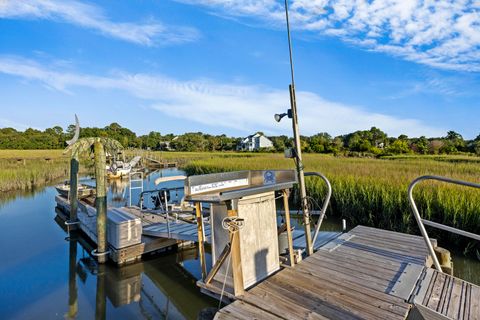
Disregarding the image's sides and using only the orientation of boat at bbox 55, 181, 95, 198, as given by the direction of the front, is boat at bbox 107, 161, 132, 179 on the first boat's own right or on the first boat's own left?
on the first boat's own right

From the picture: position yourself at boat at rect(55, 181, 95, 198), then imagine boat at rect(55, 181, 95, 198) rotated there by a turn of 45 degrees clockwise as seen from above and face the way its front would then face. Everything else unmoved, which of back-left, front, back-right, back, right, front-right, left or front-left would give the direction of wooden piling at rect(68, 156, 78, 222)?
back-left

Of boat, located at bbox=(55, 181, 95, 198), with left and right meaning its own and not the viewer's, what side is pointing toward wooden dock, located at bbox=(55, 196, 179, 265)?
left

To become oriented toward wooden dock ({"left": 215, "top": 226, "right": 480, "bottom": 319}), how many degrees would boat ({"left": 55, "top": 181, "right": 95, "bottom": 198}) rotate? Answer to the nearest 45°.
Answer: approximately 90° to its left

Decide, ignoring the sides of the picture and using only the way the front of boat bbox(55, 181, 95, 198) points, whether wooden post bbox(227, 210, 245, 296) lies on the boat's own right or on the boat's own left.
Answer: on the boat's own left

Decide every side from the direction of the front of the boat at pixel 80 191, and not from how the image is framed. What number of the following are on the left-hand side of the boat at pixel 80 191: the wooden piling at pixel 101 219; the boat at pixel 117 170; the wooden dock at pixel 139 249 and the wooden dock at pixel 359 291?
3

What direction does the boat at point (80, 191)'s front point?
to the viewer's left
